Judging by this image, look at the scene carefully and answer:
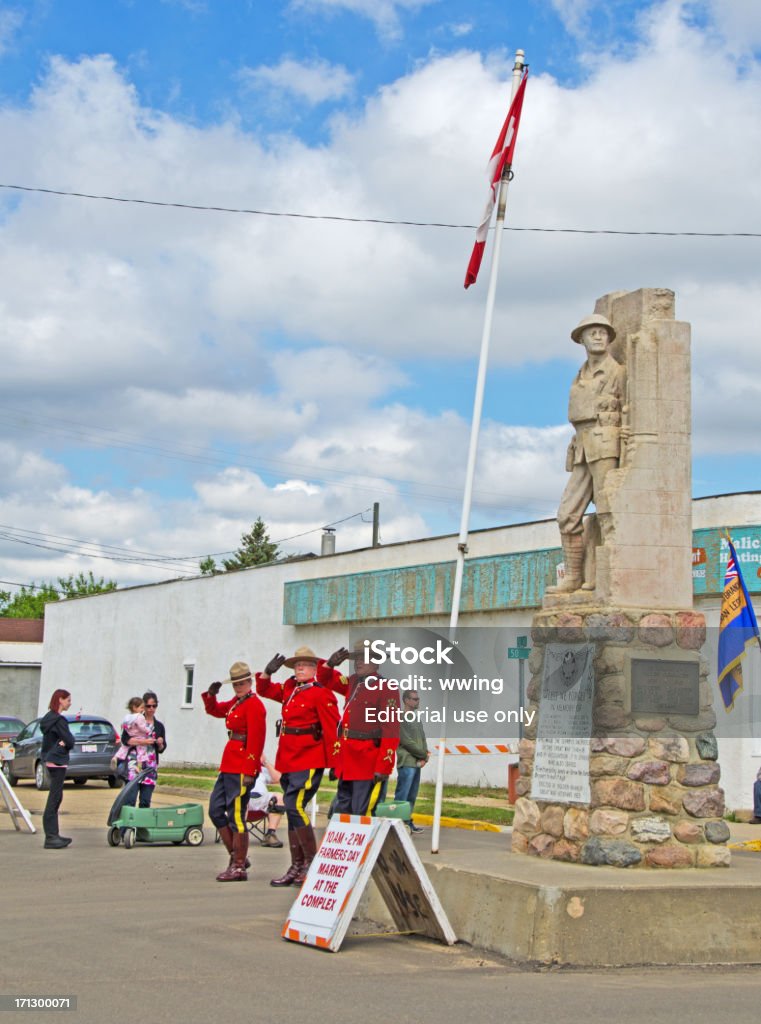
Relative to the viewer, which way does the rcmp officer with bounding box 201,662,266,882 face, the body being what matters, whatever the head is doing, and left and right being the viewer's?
facing the viewer and to the left of the viewer

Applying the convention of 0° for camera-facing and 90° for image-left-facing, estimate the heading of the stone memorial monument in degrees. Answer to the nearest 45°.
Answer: approximately 45°

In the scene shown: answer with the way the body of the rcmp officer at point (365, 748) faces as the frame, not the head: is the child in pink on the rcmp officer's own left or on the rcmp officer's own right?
on the rcmp officer's own right

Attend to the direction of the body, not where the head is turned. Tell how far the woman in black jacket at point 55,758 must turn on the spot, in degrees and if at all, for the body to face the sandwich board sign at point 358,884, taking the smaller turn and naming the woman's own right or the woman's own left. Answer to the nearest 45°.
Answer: approximately 90° to the woman's own right

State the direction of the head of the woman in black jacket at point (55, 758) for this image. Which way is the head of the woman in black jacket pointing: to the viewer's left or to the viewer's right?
to the viewer's right

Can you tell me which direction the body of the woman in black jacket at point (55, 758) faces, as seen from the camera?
to the viewer's right

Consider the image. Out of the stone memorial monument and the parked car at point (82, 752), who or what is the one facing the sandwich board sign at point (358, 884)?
the stone memorial monument

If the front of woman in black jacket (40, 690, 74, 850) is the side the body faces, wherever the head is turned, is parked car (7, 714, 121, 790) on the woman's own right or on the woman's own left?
on the woman's own left

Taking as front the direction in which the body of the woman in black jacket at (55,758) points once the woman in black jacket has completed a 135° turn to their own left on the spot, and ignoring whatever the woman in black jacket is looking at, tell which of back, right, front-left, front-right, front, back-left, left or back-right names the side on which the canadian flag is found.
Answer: back
